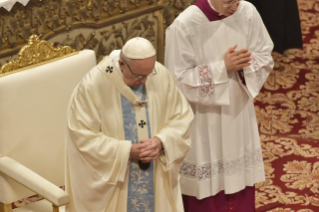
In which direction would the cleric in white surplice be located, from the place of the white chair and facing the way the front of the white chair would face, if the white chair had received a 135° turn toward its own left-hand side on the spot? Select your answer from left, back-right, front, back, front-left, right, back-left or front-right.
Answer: right

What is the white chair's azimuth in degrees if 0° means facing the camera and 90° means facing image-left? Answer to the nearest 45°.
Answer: approximately 315°
